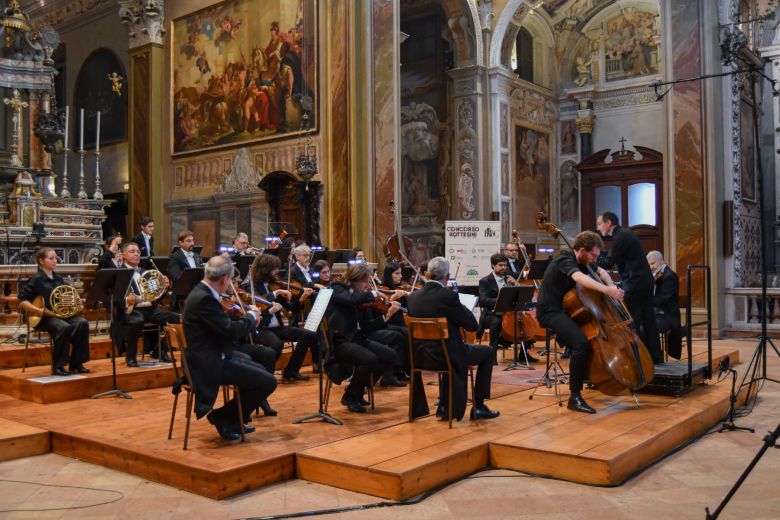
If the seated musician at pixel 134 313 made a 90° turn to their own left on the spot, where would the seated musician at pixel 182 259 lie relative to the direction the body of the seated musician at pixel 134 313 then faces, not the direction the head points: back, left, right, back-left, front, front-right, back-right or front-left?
front

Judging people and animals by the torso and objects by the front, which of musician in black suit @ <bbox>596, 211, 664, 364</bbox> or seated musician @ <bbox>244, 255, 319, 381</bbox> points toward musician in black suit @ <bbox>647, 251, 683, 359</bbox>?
the seated musician

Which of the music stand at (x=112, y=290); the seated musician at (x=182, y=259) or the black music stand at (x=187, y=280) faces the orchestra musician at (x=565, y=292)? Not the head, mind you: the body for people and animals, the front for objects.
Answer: the seated musician

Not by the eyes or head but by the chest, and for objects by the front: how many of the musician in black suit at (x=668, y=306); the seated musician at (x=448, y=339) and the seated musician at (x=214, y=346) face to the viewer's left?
1

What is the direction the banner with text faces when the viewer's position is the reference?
facing the viewer

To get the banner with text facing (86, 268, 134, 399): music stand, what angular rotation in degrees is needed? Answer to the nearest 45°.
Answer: approximately 45° to its right

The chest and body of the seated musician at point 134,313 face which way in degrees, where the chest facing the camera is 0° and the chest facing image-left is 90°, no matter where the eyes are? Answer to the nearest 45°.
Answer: approximately 315°

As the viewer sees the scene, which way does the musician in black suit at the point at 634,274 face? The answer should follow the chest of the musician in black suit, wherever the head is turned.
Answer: to the viewer's left

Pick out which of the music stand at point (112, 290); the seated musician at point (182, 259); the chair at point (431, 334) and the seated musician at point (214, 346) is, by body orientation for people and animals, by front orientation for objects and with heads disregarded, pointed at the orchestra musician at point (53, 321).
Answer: the music stand

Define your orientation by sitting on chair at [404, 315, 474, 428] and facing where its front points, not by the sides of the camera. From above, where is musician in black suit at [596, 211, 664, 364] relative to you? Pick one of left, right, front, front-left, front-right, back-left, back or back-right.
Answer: front

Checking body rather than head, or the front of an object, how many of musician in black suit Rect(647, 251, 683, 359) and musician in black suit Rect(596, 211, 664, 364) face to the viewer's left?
2

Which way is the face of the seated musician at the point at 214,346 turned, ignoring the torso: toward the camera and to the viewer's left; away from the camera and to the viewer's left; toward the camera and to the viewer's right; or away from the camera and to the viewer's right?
away from the camera and to the viewer's right

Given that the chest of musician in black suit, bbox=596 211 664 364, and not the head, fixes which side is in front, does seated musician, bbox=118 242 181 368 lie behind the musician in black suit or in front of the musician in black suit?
in front

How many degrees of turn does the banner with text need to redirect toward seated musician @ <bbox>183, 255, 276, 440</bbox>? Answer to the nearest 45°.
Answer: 0° — it already faces them
